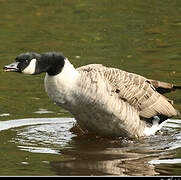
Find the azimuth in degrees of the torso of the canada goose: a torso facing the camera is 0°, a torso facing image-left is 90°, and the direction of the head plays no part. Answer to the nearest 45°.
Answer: approximately 90°
